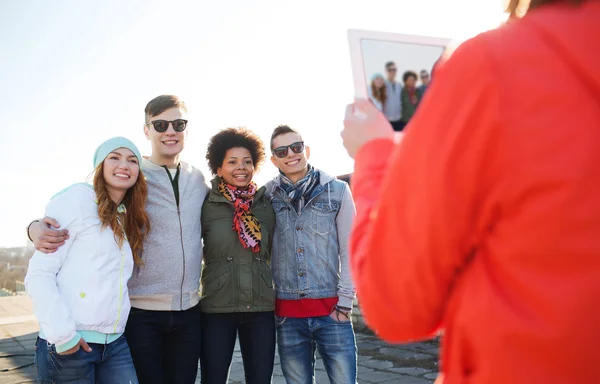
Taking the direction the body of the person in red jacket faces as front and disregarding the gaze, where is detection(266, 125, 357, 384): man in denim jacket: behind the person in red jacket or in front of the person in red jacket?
in front

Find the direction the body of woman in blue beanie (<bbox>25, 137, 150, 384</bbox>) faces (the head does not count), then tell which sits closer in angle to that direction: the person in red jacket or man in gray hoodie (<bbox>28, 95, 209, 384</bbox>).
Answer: the person in red jacket

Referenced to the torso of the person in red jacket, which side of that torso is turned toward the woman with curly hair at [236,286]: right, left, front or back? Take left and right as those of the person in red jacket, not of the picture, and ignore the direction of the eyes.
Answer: front

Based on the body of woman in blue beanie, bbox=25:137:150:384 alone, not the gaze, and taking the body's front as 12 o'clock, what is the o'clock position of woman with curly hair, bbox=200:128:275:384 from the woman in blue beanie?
The woman with curly hair is roughly at 10 o'clock from the woman in blue beanie.

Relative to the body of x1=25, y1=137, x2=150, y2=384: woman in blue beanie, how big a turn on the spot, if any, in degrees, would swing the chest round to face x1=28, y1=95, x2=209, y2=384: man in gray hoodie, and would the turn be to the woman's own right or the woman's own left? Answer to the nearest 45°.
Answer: approximately 90° to the woman's own left

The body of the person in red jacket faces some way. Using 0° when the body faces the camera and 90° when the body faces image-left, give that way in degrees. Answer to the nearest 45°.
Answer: approximately 135°

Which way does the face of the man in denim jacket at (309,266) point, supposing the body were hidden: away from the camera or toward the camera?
toward the camera

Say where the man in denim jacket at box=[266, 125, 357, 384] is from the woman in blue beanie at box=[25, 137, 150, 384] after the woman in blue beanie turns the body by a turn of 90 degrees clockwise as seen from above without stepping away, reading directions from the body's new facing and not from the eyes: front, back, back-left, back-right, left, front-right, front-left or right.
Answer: back-left

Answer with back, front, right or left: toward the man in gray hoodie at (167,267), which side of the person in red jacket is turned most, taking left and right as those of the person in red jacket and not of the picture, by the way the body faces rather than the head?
front

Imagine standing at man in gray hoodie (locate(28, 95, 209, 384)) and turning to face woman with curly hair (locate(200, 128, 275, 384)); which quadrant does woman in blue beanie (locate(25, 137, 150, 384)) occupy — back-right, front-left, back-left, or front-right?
back-right

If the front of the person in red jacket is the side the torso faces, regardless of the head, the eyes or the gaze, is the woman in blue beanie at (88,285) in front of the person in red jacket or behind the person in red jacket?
in front
